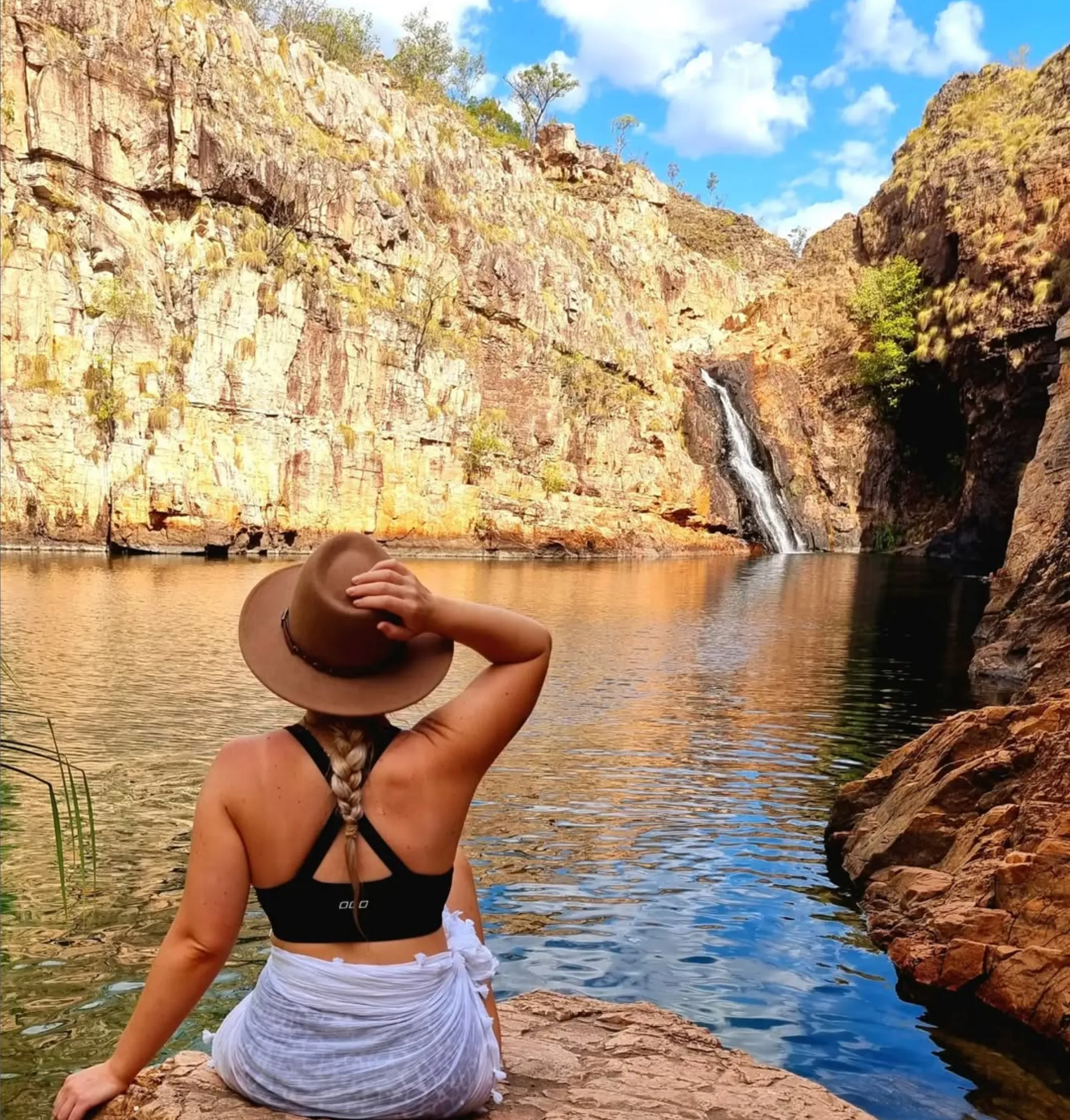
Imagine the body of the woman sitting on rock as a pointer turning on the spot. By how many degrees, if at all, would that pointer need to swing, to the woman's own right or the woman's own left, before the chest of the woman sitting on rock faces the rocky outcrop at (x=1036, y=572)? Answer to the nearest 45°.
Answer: approximately 45° to the woman's own right

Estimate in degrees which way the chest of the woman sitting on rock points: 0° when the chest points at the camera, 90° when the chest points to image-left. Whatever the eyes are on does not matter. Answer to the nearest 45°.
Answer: approximately 180°

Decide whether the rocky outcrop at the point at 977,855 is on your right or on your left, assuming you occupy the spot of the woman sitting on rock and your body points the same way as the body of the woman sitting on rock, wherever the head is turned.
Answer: on your right

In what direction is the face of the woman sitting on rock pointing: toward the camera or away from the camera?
away from the camera
